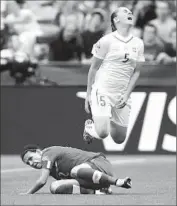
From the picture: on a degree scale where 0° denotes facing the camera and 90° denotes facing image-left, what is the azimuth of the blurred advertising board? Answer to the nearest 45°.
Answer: approximately 0°

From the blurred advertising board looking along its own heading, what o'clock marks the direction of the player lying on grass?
The player lying on grass is roughly at 12 o'clock from the blurred advertising board.

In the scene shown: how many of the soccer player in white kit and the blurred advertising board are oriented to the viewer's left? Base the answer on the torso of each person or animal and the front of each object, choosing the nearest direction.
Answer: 0

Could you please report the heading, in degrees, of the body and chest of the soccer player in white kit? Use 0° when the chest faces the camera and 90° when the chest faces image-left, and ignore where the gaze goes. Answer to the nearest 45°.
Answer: approximately 315°

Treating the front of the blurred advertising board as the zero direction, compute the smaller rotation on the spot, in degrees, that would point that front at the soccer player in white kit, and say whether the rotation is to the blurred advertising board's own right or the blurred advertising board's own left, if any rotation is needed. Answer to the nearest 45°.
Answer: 0° — it already faces them

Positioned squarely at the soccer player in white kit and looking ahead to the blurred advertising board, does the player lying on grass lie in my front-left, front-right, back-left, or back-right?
back-left

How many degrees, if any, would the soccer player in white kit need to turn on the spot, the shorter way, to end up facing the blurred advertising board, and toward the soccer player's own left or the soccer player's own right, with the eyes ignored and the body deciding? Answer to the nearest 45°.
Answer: approximately 135° to the soccer player's own left
